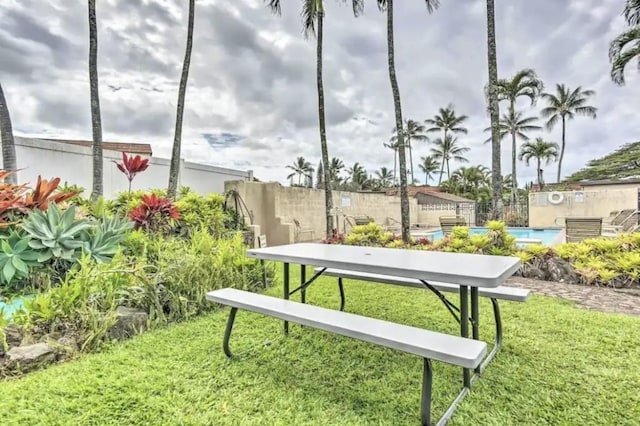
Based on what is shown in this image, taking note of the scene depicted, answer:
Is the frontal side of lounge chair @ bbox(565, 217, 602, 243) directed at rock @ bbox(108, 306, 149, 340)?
no

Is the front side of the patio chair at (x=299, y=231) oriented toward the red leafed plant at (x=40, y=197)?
no

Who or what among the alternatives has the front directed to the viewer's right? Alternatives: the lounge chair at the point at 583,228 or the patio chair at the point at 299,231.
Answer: the patio chair

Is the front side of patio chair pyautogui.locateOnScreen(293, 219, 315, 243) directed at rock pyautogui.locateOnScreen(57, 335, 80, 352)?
no

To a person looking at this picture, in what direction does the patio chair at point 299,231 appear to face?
facing to the right of the viewer

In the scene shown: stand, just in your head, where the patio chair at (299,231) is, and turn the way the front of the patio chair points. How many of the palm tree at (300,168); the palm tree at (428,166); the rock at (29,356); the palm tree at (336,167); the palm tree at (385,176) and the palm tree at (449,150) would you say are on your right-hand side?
1

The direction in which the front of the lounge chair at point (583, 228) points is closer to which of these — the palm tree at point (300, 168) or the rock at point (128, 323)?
the palm tree

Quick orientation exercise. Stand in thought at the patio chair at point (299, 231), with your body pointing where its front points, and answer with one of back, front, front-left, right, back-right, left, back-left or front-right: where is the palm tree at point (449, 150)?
front-left
